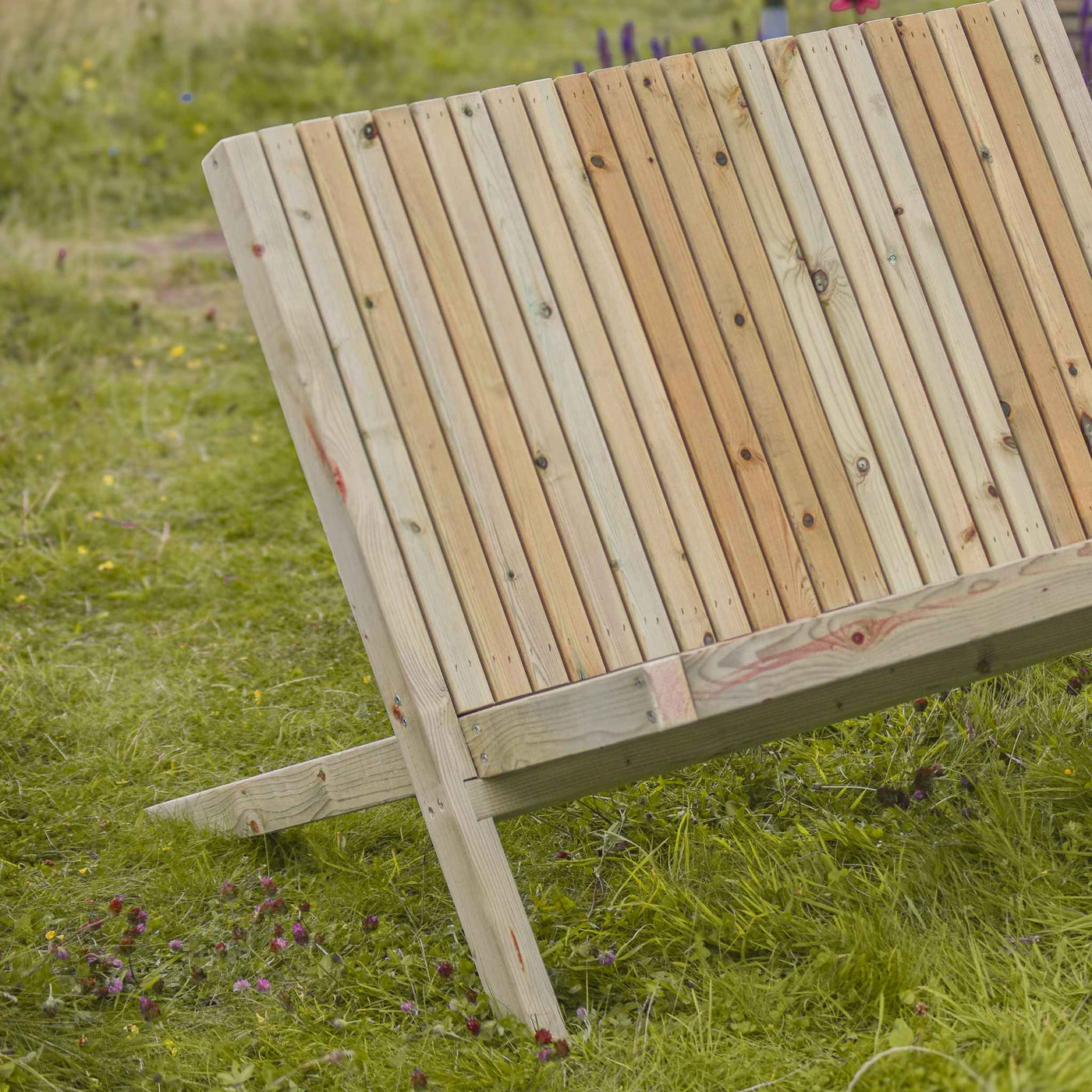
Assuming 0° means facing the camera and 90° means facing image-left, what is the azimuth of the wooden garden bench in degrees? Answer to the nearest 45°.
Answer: approximately 315°
